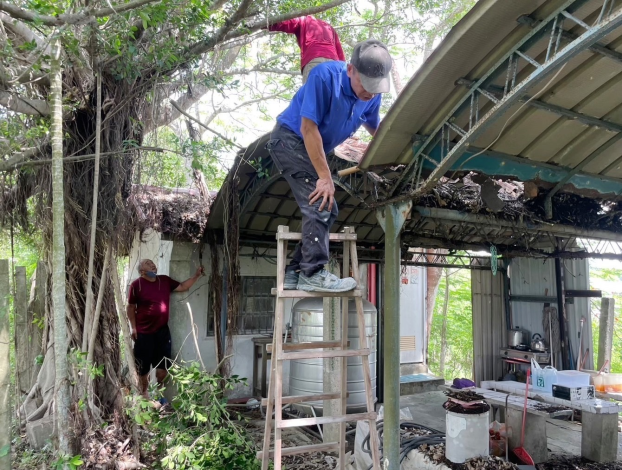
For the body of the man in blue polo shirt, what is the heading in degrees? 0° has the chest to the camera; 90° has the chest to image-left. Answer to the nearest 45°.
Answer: approximately 315°

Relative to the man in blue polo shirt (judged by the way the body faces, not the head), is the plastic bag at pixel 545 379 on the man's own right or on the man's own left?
on the man's own left

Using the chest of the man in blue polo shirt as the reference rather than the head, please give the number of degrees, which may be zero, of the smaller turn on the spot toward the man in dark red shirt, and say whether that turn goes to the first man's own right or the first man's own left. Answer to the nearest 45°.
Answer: approximately 180°

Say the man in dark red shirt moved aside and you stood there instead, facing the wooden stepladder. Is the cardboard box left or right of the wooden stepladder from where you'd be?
left

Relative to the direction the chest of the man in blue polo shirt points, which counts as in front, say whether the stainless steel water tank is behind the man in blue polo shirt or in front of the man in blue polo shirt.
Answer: behind
